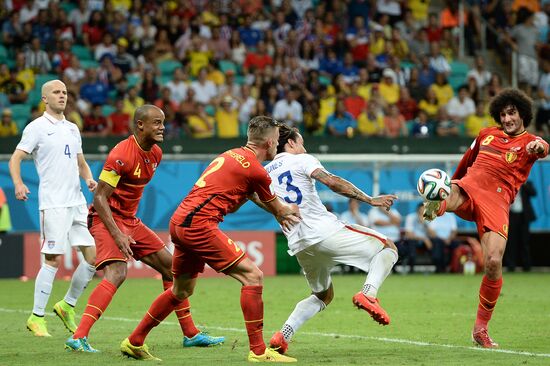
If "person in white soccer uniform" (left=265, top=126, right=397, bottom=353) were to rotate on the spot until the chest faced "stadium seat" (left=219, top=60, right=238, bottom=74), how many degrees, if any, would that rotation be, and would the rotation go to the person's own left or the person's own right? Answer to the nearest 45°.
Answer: approximately 45° to the person's own left

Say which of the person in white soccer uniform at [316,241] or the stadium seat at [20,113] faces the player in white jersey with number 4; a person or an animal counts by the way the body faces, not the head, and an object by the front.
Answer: the stadium seat

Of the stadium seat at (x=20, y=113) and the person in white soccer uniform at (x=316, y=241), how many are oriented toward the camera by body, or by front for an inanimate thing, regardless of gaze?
1

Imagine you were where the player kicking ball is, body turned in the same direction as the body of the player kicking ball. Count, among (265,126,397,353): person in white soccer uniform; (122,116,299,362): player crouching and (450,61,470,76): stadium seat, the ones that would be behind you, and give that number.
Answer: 1

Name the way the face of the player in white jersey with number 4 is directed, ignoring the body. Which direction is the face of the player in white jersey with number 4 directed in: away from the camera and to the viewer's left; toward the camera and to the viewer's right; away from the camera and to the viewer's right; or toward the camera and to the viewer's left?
toward the camera and to the viewer's right

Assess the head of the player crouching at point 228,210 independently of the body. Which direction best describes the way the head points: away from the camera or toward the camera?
away from the camera

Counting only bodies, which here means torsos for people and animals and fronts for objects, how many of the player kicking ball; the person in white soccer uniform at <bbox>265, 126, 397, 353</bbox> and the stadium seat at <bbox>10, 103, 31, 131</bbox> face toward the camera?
2

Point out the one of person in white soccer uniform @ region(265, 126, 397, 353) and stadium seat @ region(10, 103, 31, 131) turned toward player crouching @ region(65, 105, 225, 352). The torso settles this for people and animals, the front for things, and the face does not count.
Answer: the stadium seat

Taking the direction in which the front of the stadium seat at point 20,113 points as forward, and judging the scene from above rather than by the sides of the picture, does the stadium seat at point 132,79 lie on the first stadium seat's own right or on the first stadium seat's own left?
on the first stadium seat's own left

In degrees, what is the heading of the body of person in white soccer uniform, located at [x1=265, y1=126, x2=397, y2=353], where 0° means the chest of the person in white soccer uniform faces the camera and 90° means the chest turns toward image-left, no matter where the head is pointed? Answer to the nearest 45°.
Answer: approximately 225°

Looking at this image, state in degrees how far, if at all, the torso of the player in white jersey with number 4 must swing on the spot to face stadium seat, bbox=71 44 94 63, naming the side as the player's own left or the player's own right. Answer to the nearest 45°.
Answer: approximately 135° to the player's own left

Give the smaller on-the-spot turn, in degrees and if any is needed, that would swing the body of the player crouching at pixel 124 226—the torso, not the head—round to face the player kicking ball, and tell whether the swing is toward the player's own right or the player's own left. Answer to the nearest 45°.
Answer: approximately 45° to the player's own left

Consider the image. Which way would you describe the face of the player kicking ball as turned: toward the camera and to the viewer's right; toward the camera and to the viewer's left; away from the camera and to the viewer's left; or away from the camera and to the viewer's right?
toward the camera and to the viewer's left

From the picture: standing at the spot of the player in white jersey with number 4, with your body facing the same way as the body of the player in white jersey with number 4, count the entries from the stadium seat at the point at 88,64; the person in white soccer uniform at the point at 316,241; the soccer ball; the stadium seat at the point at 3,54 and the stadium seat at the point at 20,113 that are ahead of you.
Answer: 2

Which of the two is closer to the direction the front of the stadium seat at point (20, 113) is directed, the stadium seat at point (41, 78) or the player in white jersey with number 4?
the player in white jersey with number 4
